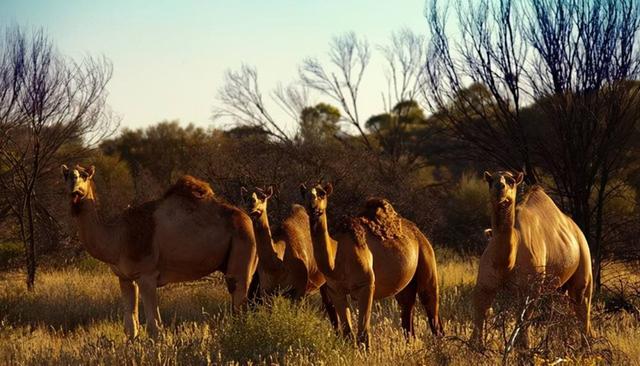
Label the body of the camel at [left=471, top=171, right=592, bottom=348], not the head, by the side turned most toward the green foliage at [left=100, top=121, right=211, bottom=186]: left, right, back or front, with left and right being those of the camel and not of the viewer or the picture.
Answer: right

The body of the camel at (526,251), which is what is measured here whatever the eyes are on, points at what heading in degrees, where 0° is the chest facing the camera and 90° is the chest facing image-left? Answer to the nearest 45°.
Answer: approximately 45°

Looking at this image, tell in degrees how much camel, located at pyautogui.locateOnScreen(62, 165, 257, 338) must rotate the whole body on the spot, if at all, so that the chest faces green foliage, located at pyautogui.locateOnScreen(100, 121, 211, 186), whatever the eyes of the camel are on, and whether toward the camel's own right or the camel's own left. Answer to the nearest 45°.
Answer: approximately 90° to the camel's own right

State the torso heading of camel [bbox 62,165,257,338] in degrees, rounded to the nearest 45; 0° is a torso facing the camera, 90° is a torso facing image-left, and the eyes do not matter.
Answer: approximately 90°

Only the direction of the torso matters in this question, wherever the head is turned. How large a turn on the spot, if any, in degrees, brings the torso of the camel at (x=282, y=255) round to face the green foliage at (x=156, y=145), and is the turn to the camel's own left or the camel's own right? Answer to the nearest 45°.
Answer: approximately 135° to the camel's own right

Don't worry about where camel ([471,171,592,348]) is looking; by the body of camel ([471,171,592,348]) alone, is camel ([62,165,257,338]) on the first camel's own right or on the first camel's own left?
on the first camel's own right

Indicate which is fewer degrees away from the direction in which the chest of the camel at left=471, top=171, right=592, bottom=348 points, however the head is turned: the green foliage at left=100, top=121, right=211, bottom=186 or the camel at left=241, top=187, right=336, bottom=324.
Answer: the camel
